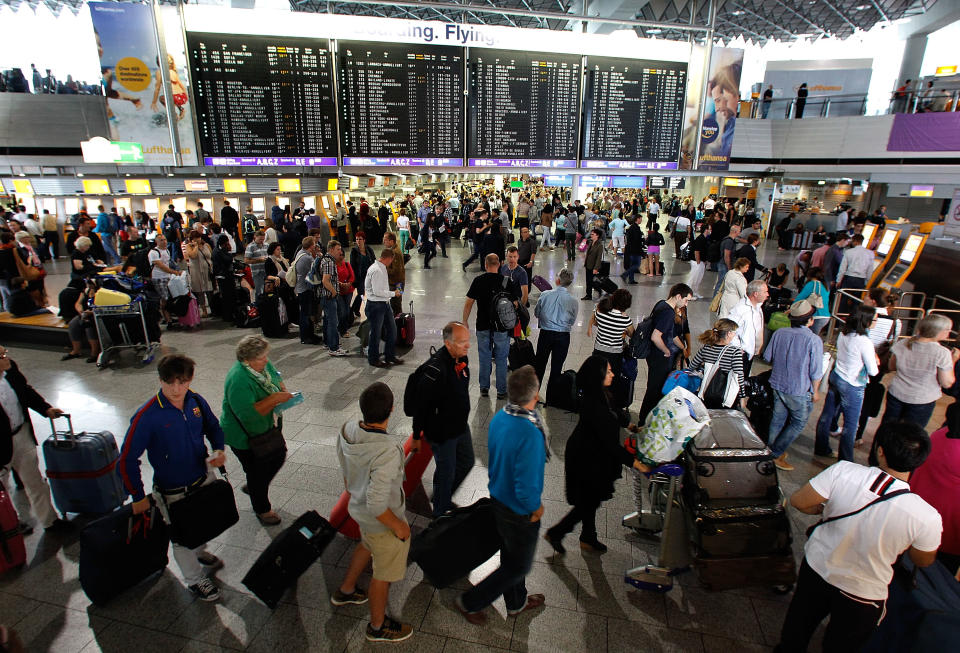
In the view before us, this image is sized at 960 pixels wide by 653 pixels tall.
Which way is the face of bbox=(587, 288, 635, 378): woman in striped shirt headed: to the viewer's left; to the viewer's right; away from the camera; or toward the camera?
away from the camera

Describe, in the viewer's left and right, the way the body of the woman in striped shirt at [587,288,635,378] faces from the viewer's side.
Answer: facing away from the viewer

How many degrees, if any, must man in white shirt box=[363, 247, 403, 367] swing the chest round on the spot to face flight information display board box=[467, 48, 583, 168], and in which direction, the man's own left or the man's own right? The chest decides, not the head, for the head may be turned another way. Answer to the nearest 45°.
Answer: approximately 45° to the man's own left

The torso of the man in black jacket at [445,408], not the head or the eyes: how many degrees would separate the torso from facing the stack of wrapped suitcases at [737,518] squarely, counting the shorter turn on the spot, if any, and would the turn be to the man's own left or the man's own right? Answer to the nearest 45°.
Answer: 0° — they already face it

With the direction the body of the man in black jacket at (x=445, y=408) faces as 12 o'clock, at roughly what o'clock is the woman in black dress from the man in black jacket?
The woman in black dress is roughly at 11 o'clock from the man in black jacket.

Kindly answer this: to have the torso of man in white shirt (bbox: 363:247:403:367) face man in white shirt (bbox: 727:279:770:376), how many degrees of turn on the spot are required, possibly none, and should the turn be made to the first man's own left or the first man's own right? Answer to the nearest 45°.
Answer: approximately 45° to the first man's own right

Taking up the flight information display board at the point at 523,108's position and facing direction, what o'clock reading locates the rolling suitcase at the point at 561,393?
The rolling suitcase is roughly at 12 o'clock from the flight information display board.

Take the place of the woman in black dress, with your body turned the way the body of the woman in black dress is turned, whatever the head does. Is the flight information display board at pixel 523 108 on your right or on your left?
on your left

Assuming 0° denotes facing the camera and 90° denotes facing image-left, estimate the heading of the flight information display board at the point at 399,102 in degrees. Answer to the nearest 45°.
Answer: approximately 0°
